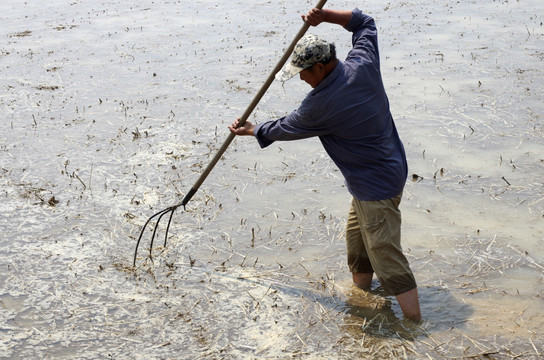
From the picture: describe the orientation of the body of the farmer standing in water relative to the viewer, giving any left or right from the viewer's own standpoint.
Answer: facing away from the viewer and to the left of the viewer
